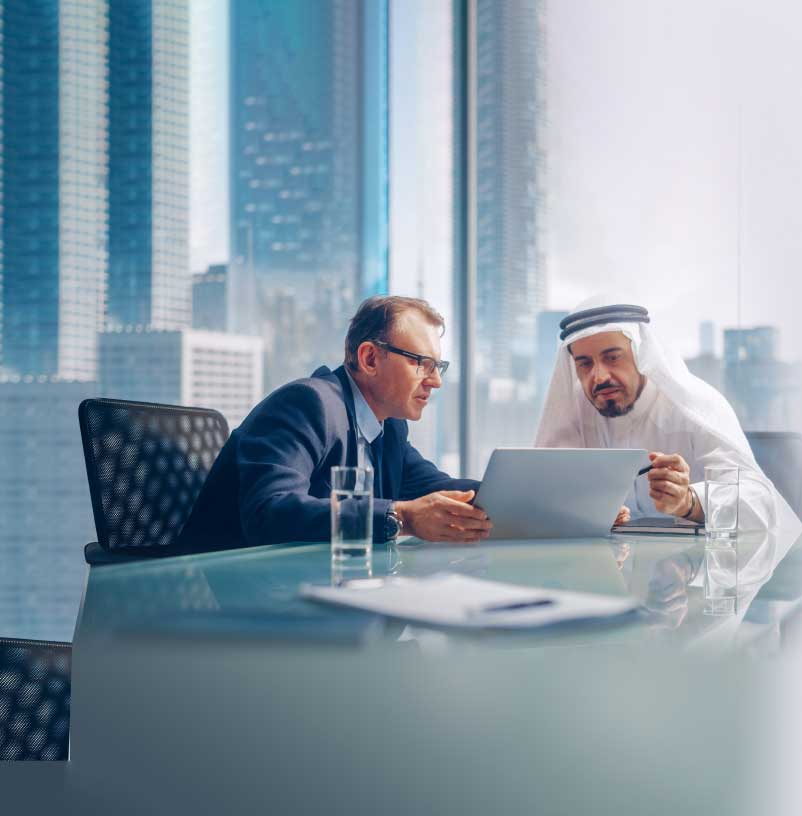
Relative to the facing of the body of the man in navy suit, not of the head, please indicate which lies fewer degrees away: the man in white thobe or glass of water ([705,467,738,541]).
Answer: the glass of water

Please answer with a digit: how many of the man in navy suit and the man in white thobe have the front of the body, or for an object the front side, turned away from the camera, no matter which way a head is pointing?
0

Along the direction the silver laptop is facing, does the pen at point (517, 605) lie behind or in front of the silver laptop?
behind

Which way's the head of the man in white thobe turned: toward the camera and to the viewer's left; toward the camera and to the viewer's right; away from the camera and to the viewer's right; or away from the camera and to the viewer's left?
toward the camera and to the viewer's left

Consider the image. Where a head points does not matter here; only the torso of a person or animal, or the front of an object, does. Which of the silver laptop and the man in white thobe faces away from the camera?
the silver laptop

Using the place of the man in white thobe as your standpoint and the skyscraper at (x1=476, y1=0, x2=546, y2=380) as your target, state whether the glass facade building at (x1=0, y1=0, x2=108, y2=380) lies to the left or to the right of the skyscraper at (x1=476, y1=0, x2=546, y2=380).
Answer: left

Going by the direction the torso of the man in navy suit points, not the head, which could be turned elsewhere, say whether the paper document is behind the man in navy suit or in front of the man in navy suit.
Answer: in front

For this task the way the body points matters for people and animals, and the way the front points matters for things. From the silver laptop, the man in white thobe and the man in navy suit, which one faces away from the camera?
the silver laptop

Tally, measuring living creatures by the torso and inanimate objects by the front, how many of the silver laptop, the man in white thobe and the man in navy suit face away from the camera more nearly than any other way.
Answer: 1

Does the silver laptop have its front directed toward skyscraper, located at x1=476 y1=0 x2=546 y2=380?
yes

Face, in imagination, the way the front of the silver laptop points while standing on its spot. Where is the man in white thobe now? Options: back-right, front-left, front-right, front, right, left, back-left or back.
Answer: front

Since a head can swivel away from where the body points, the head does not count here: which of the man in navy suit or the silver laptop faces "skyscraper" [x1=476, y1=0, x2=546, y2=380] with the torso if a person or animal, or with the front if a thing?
the silver laptop

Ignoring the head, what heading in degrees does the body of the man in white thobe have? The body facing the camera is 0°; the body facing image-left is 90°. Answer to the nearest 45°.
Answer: approximately 45°

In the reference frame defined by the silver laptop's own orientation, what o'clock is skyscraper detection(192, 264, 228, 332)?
The skyscraper is roughly at 11 o'clock from the silver laptop.

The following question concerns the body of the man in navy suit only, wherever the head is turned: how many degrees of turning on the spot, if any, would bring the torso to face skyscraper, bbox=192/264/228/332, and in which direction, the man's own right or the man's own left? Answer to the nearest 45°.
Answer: approximately 135° to the man's own left

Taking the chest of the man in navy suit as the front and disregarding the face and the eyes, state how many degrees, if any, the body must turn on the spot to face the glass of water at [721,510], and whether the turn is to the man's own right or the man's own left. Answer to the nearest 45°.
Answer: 0° — they already face it

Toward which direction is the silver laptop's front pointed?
away from the camera
